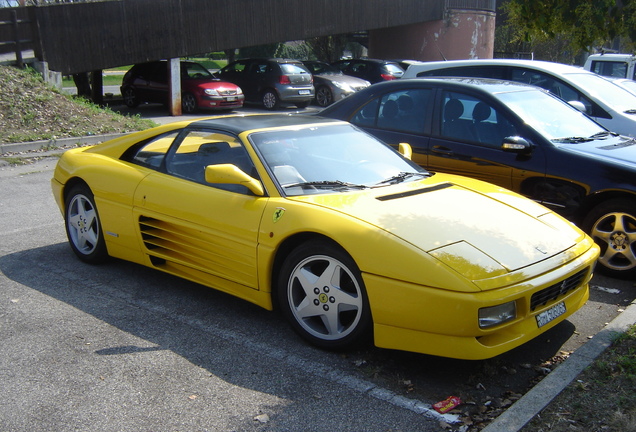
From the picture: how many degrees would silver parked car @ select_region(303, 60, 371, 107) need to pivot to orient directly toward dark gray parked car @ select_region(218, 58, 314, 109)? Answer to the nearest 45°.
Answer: approximately 90° to its right

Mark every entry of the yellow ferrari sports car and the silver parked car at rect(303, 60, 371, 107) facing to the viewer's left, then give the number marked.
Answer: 0

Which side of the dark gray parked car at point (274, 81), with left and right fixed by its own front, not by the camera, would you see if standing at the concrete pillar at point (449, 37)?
right

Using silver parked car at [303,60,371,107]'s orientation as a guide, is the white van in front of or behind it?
in front

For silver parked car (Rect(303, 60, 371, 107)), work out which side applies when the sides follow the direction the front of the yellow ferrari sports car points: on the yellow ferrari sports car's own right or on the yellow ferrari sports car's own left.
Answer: on the yellow ferrari sports car's own left

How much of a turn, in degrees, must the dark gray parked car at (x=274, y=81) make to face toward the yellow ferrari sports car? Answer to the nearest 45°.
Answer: approximately 135° to its left

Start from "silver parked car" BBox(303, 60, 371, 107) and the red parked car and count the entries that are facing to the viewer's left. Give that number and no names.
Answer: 0

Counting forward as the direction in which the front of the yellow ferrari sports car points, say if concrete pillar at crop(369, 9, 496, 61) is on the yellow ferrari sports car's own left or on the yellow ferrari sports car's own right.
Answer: on the yellow ferrari sports car's own left

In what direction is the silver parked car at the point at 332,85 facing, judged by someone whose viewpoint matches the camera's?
facing the viewer and to the right of the viewer

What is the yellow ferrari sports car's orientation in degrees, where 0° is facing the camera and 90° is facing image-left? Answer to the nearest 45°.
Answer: approximately 315°

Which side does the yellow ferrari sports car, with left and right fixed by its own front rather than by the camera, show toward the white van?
left
